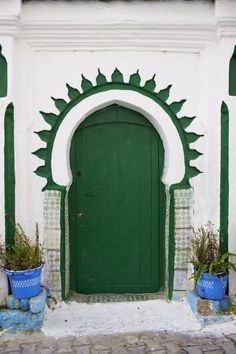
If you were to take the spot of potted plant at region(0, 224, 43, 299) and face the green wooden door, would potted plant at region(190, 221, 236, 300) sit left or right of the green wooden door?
right

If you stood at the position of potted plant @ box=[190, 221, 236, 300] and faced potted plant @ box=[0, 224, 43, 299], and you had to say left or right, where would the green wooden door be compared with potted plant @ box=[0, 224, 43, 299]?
right

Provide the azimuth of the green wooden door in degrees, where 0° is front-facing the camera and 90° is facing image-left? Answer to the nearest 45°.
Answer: approximately 0°

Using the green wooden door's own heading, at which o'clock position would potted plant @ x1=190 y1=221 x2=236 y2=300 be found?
The potted plant is roughly at 10 o'clock from the green wooden door.

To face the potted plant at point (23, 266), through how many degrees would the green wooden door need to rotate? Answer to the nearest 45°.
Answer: approximately 45° to its right
